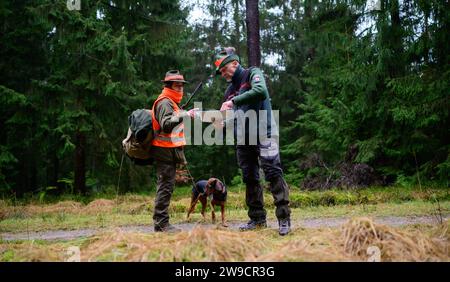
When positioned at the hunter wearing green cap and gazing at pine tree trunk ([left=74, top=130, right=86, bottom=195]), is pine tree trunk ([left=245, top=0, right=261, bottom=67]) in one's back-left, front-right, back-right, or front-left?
front-right

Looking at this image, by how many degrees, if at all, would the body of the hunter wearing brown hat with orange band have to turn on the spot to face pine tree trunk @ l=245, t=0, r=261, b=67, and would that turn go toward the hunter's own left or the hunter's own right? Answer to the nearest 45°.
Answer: approximately 90° to the hunter's own left

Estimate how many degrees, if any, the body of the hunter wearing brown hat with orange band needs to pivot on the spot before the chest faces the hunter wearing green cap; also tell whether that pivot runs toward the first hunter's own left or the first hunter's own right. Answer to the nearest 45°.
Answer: approximately 45° to the first hunter's own right

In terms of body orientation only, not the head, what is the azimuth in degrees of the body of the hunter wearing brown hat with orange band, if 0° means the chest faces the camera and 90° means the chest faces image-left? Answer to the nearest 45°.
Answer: approximately 270°

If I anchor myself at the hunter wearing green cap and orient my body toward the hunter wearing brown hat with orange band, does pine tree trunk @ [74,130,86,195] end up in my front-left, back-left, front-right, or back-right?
front-right

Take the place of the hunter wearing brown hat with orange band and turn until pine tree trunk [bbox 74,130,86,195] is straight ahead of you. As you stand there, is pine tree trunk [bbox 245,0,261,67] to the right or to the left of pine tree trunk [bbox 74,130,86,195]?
right

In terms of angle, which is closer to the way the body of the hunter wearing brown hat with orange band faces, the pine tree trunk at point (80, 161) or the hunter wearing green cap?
the hunter wearing green cap

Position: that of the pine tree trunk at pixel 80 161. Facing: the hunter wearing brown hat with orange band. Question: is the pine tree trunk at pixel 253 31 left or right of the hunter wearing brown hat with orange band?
left

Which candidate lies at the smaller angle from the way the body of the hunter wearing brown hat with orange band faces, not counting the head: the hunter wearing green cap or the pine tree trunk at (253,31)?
the hunter wearing green cap
